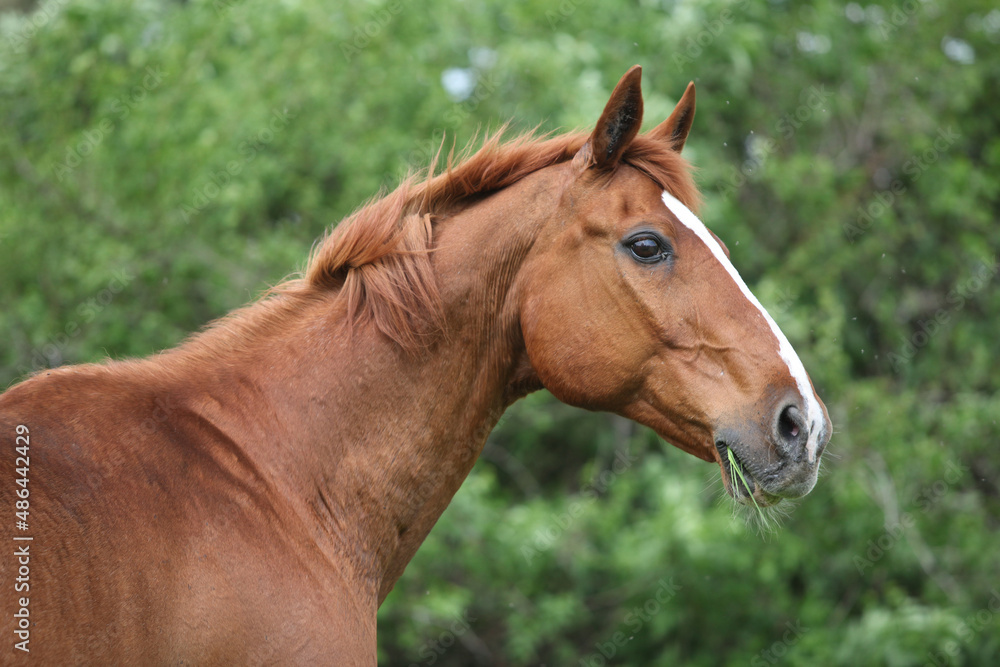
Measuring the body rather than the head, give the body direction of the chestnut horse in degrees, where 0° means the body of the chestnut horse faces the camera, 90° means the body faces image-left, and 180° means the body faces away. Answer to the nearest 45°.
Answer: approximately 270°
